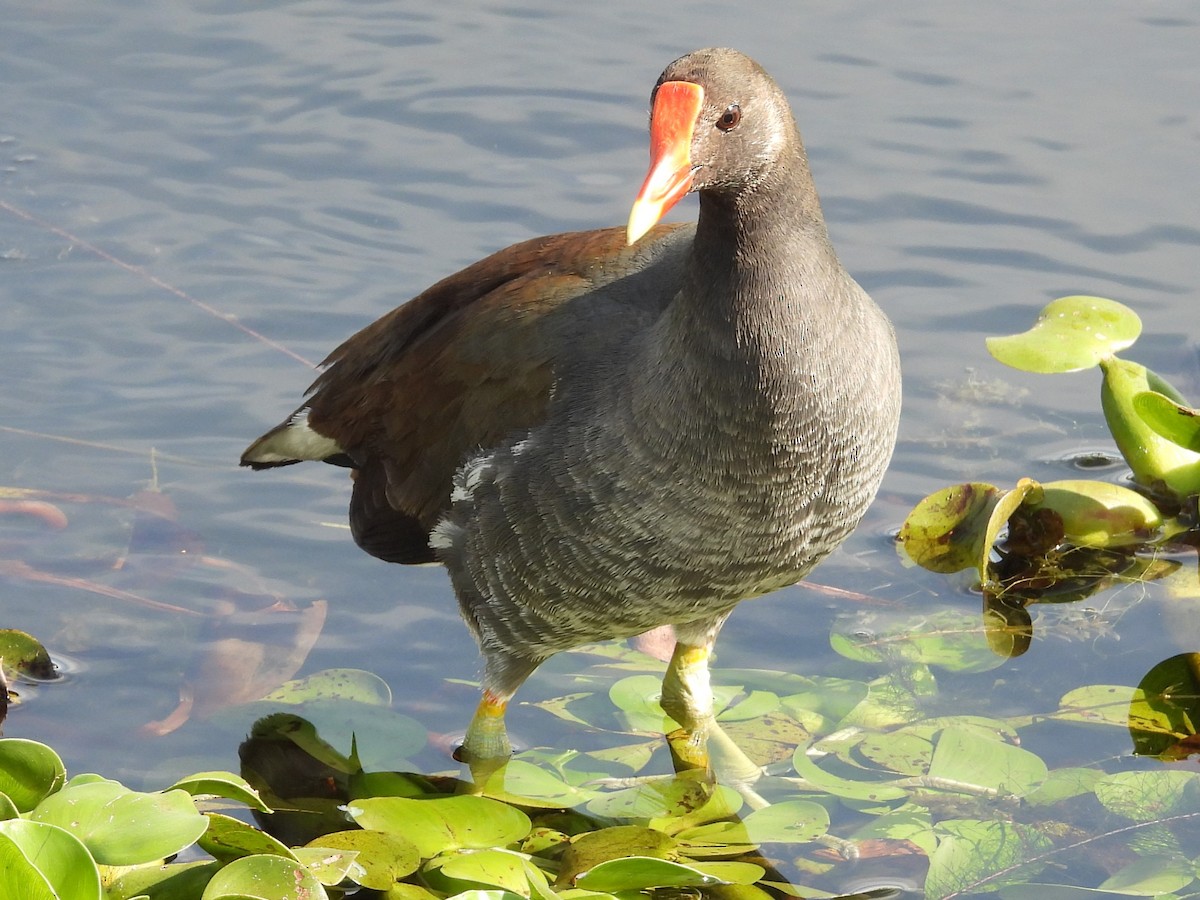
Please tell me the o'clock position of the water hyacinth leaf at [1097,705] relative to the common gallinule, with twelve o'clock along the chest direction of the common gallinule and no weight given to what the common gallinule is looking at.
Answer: The water hyacinth leaf is roughly at 10 o'clock from the common gallinule.

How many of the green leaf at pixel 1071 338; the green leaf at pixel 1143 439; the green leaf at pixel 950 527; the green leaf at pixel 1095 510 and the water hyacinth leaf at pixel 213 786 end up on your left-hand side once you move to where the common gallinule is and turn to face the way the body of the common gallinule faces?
4

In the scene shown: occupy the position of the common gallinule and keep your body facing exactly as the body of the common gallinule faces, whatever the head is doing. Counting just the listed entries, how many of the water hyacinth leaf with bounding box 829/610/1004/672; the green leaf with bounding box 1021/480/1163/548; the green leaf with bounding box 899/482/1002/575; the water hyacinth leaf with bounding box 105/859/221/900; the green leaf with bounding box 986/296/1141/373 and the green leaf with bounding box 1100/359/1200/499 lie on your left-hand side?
5

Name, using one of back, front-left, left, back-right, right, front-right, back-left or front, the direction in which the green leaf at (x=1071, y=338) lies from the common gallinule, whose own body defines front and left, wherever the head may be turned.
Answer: left

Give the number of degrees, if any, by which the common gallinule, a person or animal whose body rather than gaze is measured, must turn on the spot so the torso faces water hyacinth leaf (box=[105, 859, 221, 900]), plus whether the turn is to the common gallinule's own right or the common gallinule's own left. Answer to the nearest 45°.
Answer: approximately 90° to the common gallinule's own right

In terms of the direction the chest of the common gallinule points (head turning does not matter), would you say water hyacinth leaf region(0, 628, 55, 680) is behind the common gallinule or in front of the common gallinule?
behind

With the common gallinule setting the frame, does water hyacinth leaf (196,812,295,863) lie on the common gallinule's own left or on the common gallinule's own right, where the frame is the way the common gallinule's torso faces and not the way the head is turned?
on the common gallinule's own right

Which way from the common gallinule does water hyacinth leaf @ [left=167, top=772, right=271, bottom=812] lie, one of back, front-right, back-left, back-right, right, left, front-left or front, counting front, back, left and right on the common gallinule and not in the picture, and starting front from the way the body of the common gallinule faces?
right

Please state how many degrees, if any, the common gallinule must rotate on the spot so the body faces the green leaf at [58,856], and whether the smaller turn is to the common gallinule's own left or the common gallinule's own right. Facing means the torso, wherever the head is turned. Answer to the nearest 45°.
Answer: approximately 90° to the common gallinule's own right

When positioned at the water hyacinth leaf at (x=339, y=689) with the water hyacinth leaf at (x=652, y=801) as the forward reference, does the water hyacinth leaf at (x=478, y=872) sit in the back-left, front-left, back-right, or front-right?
front-right

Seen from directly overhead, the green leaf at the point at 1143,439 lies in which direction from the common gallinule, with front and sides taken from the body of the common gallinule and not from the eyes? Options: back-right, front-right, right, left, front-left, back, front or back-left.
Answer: left

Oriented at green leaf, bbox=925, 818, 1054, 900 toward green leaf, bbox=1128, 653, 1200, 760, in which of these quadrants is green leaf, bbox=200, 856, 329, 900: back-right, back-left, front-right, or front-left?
back-left

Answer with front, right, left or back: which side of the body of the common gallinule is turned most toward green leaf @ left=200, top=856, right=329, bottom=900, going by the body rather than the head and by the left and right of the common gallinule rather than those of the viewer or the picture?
right
